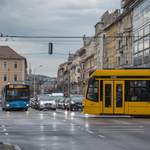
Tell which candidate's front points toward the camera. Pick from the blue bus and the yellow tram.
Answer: the blue bus

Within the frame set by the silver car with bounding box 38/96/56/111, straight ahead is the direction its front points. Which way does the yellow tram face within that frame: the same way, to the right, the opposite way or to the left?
to the right

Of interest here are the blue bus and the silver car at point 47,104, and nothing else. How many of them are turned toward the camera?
2

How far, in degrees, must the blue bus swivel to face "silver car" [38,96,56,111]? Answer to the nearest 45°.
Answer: approximately 135° to its left

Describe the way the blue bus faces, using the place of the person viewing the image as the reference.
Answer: facing the viewer

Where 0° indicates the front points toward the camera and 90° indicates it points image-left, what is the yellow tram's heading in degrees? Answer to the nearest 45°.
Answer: approximately 90°

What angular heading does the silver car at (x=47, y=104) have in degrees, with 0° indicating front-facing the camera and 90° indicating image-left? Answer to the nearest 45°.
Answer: approximately 0°

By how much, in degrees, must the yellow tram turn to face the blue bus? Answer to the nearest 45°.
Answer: approximately 45° to its right

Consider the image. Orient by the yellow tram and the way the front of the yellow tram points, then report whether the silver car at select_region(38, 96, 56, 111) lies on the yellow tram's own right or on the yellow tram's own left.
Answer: on the yellow tram's own right

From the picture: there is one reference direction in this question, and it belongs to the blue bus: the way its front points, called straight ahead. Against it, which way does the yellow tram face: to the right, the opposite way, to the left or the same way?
to the right

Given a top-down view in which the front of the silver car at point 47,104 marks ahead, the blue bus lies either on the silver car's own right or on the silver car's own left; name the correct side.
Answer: on the silver car's own right

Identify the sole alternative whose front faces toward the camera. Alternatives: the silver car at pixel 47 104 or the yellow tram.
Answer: the silver car
